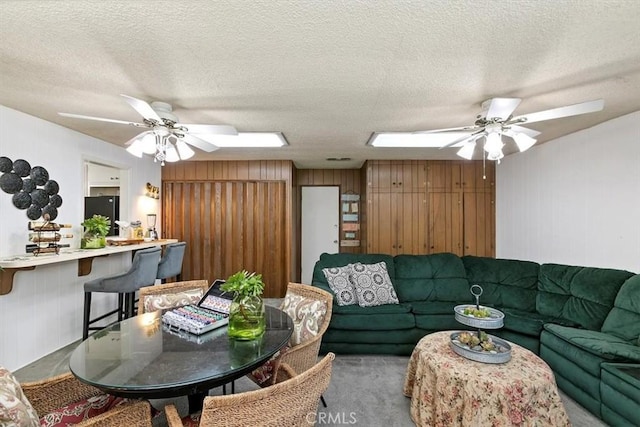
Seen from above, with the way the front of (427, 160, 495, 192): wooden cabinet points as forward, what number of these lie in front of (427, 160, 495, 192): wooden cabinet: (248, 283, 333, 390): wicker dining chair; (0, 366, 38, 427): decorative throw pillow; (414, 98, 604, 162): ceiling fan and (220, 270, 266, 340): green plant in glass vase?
4

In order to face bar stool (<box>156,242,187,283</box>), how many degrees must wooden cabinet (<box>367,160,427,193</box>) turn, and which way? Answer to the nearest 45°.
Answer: approximately 45° to its right

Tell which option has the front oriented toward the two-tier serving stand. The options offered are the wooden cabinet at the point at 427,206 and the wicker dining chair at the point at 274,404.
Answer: the wooden cabinet

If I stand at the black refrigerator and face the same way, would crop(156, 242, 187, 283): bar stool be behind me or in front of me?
in front

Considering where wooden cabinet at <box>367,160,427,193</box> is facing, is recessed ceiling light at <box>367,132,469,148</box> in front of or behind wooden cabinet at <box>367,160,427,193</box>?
in front

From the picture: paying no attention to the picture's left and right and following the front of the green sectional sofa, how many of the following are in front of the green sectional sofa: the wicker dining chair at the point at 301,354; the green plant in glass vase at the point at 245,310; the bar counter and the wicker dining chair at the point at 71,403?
4

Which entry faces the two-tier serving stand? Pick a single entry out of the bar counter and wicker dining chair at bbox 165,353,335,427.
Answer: the bar counter

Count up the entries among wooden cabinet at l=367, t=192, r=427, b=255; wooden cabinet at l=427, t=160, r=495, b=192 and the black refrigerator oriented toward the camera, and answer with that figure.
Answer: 3

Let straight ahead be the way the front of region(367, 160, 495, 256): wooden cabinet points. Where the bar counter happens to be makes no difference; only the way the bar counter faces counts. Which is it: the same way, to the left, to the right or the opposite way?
to the left

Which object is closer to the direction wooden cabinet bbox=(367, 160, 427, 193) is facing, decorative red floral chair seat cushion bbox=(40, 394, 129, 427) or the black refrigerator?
the decorative red floral chair seat cushion

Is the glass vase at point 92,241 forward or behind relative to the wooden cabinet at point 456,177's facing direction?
forward

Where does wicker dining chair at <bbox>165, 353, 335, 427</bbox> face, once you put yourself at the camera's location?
facing away from the viewer and to the left of the viewer
